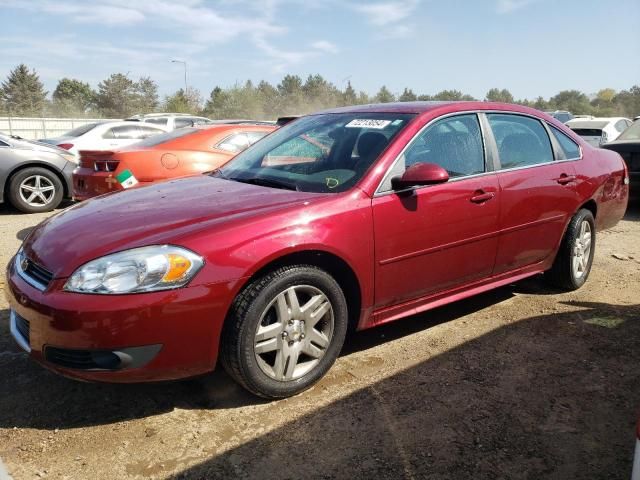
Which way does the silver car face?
to the viewer's right

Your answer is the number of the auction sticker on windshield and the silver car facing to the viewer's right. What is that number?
1

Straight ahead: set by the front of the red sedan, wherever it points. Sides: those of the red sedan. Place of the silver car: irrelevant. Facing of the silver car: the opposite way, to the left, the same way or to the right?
the opposite way

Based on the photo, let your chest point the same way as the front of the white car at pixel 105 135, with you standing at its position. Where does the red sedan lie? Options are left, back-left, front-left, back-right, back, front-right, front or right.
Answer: back-right

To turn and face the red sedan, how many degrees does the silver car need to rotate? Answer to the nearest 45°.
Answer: approximately 90° to its right

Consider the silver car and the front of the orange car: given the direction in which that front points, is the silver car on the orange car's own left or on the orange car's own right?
on the orange car's own left

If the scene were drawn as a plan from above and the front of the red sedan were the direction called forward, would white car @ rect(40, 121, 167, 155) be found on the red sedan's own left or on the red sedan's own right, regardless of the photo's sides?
on the red sedan's own right

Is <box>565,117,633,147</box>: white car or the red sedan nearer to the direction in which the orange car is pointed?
the white car

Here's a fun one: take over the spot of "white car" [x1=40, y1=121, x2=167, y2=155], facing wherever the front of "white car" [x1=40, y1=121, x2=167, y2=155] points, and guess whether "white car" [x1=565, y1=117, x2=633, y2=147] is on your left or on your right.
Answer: on your right

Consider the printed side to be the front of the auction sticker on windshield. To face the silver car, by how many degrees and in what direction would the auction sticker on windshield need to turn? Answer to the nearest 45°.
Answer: approximately 90° to its right

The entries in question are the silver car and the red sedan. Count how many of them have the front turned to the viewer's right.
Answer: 1

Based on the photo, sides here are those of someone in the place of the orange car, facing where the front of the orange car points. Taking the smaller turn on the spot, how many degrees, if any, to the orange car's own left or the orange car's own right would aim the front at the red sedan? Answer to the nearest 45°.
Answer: approximately 135° to the orange car's own right

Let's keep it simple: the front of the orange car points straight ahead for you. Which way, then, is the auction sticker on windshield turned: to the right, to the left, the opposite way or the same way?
the opposite way
